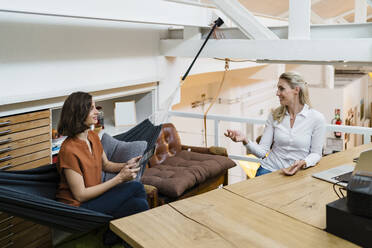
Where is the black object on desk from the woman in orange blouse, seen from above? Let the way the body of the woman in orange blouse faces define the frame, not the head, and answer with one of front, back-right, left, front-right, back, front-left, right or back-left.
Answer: front

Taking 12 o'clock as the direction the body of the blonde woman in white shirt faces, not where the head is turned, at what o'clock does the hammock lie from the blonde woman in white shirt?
The hammock is roughly at 12 o'clock from the blonde woman in white shirt.

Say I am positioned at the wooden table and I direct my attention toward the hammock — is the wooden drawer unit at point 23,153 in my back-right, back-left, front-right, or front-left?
front-right

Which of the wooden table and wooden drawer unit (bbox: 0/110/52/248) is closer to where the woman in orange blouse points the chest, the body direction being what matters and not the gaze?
the wooden table

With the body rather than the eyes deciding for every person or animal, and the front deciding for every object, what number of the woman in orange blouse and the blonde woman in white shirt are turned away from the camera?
0

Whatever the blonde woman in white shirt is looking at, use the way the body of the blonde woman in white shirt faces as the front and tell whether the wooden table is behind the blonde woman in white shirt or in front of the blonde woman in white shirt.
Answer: in front

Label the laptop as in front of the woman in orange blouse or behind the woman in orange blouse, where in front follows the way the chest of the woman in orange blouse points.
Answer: in front

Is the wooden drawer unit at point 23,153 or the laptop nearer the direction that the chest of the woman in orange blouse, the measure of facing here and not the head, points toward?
the laptop

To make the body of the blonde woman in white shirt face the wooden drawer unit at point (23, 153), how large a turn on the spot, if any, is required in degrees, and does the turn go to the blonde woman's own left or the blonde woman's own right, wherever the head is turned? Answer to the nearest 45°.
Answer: approximately 45° to the blonde woman's own right

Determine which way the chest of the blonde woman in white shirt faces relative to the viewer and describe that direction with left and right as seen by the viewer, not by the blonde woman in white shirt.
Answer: facing the viewer and to the left of the viewer

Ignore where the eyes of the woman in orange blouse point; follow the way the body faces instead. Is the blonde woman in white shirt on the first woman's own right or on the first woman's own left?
on the first woman's own left

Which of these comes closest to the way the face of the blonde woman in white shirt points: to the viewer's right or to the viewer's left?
to the viewer's left
